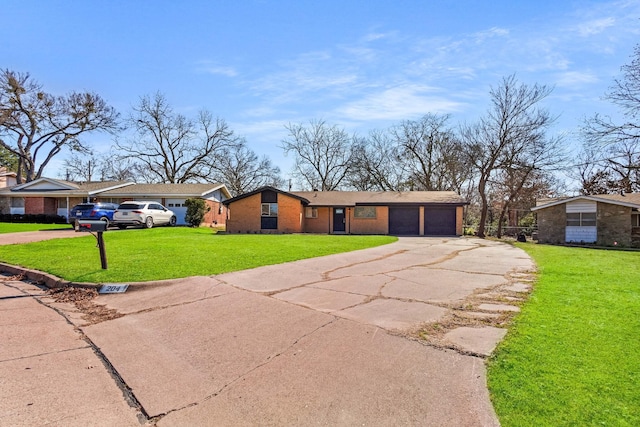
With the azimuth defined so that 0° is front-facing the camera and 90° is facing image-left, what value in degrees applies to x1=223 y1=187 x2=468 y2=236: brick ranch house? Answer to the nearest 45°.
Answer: approximately 0°

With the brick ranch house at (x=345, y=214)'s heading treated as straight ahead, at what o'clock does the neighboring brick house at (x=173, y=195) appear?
The neighboring brick house is roughly at 3 o'clock from the brick ranch house.

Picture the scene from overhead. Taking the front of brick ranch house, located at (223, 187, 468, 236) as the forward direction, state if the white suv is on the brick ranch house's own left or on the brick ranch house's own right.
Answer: on the brick ranch house's own right

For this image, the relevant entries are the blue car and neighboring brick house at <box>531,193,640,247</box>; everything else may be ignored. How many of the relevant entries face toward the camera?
1

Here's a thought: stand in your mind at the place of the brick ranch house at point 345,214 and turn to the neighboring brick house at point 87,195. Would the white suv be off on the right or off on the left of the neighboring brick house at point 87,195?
left

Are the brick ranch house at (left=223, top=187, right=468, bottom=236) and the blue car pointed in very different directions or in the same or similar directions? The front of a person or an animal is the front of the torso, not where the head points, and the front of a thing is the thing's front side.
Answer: very different directions

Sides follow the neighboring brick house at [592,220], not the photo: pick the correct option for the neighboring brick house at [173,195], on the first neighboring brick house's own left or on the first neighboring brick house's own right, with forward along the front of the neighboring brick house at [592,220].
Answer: on the first neighboring brick house's own right

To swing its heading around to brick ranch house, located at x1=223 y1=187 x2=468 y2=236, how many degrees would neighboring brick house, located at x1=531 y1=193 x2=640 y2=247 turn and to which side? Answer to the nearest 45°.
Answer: approximately 90° to its right

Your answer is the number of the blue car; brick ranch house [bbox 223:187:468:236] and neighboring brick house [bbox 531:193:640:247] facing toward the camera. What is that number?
2
